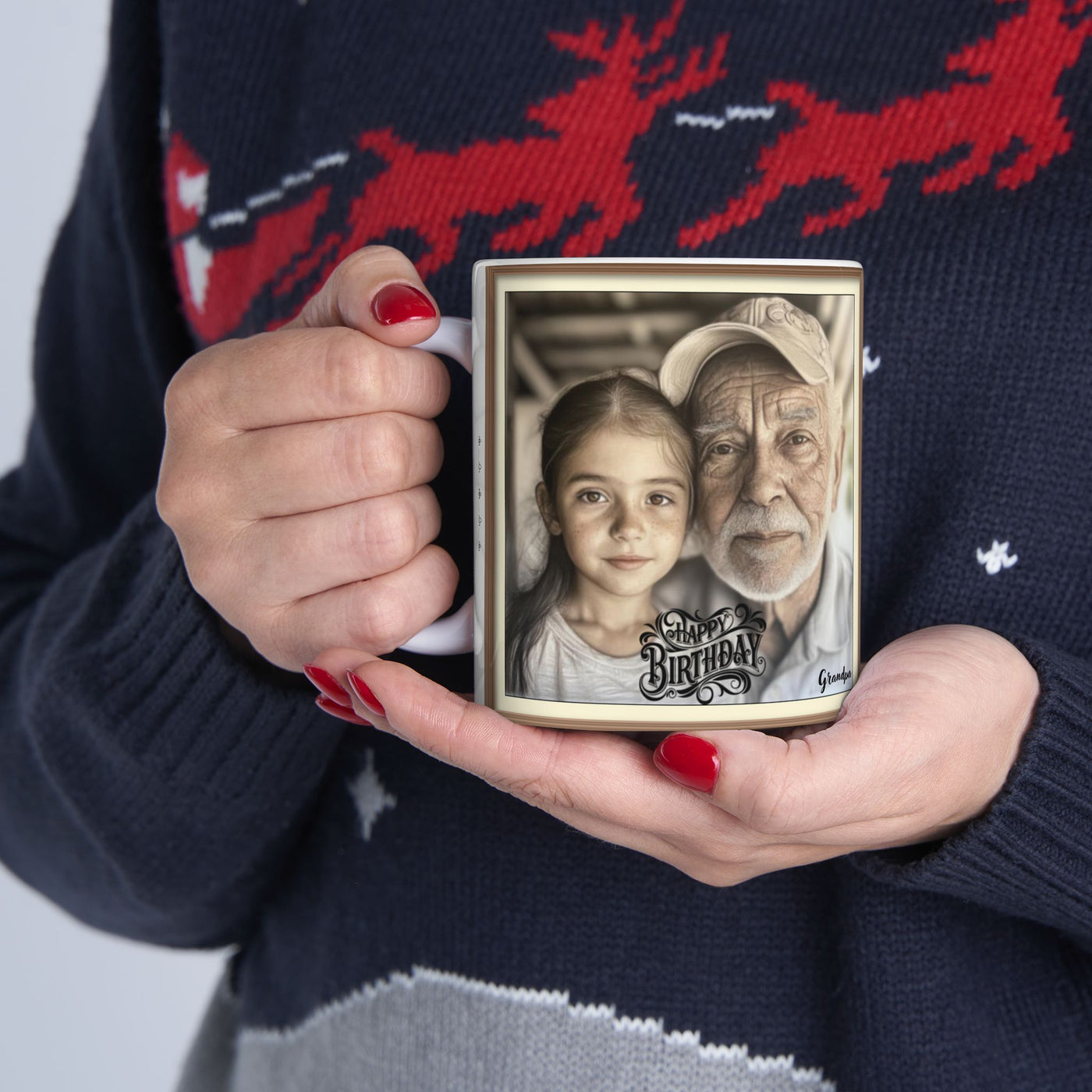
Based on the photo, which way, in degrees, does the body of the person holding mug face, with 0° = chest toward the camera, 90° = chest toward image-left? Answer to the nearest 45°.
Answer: approximately 0°
